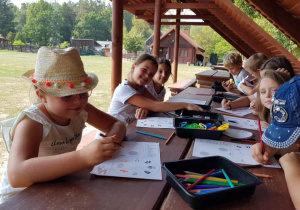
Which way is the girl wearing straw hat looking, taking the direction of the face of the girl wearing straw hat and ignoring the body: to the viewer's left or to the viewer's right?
to the viewer's right
